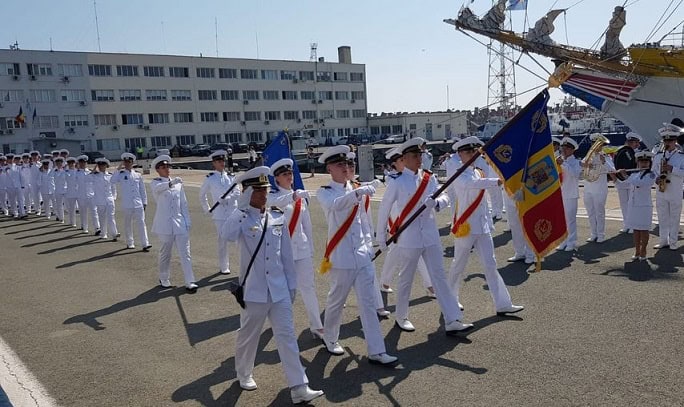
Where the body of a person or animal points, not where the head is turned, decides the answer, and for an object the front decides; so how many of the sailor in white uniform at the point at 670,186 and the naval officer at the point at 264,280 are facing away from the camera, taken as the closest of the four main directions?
0

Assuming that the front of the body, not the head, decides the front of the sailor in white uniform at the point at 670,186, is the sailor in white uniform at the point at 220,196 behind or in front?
in front

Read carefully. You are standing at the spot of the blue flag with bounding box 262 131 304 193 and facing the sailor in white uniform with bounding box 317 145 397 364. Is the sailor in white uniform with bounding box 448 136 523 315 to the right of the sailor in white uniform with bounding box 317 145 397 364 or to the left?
left

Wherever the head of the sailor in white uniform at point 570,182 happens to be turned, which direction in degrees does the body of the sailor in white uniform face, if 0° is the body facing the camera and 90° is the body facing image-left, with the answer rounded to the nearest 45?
approximately 45°

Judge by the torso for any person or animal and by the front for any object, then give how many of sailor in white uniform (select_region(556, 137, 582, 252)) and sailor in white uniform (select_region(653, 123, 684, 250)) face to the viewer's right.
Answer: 0

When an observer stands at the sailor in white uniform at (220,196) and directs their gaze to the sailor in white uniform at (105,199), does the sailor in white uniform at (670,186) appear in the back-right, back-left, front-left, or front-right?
back-right

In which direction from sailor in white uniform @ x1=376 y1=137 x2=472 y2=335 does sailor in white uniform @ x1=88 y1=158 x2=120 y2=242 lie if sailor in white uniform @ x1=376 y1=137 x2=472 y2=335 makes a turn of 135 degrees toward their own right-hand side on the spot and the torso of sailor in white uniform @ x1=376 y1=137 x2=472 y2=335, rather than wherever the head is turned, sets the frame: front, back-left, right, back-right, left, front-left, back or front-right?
front-right

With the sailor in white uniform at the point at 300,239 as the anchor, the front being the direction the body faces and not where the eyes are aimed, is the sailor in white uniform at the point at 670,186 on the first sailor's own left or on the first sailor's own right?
on the first sailor's own left

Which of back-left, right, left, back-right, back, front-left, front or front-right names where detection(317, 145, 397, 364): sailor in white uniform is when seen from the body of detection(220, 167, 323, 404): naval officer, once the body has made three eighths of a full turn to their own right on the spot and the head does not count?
back-right
